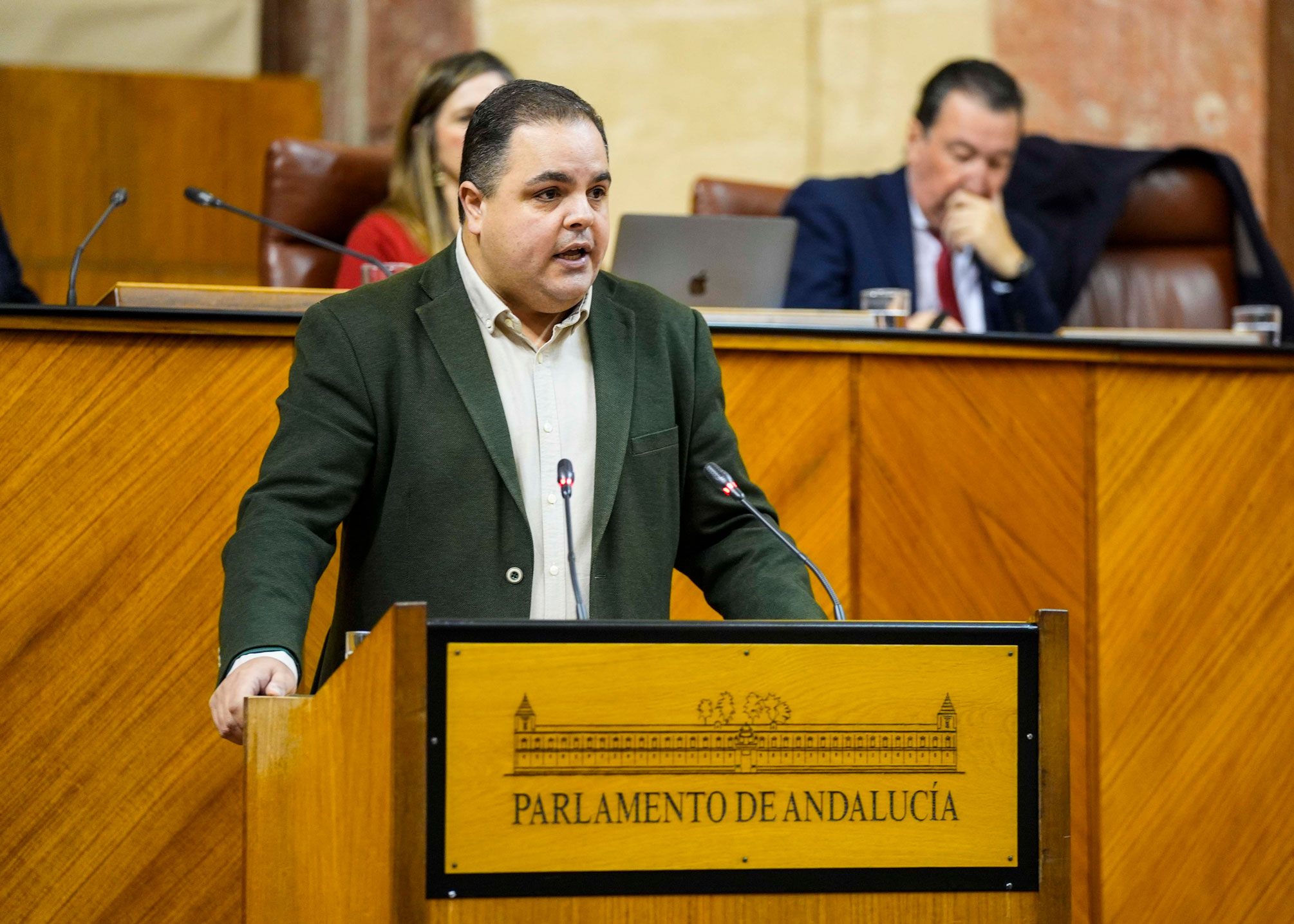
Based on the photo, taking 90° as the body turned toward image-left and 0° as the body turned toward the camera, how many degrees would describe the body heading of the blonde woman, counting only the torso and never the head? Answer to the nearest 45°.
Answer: approximately 315°

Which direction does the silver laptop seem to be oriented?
away from the camera

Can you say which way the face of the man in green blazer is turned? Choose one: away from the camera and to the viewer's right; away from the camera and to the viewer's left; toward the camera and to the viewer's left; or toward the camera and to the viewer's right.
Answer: toward the camera and to the viewer's right

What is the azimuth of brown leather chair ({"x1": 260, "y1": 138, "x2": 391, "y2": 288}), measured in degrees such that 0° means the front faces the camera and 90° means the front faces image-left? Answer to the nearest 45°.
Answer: approximately 315°

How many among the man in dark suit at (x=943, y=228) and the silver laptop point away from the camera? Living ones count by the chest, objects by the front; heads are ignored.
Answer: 1

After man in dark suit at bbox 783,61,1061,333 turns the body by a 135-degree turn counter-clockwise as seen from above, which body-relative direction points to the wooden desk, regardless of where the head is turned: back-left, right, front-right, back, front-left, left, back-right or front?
back
